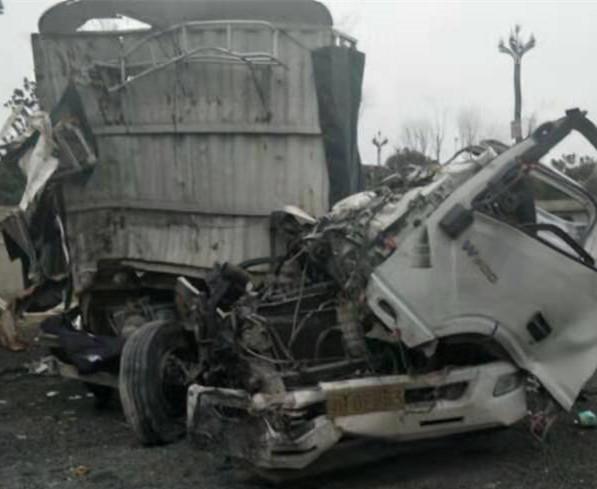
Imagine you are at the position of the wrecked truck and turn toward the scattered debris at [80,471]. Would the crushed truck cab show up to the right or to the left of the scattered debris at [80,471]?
left

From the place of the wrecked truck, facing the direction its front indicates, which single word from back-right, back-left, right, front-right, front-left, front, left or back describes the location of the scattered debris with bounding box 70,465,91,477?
front

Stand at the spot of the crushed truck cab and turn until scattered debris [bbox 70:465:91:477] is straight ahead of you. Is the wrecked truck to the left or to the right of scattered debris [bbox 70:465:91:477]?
right

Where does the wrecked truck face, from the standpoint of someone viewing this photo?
facing the viewer
